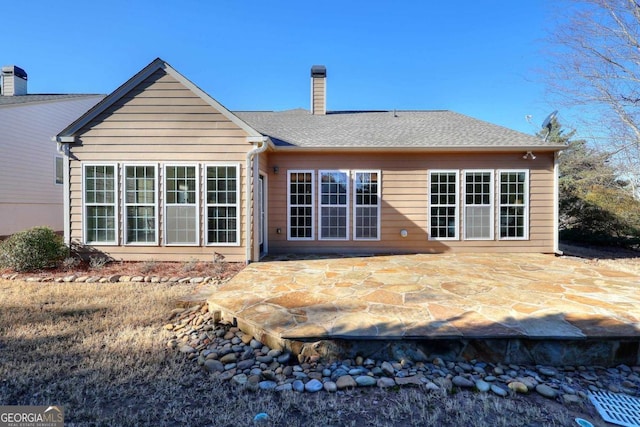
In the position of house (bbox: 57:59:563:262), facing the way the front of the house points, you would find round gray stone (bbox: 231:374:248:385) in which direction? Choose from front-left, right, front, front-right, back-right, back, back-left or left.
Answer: back

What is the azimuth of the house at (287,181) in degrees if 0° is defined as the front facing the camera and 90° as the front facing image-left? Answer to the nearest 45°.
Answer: approximately 180°

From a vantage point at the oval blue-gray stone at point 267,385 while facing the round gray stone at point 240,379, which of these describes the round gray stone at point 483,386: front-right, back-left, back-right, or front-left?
back-right

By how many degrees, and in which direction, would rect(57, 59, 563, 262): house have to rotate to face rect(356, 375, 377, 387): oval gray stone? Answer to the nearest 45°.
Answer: approximately 180°

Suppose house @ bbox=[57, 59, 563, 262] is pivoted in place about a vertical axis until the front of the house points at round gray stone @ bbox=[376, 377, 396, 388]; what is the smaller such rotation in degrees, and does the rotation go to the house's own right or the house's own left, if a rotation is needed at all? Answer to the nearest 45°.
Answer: approximately 180°

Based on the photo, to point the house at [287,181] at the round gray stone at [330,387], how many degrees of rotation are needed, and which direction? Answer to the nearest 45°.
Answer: approximately 180°

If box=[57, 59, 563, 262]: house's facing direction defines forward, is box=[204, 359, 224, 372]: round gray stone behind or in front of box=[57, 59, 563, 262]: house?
behind

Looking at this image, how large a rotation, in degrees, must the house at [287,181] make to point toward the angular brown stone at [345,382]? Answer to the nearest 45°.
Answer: approximately 180°
